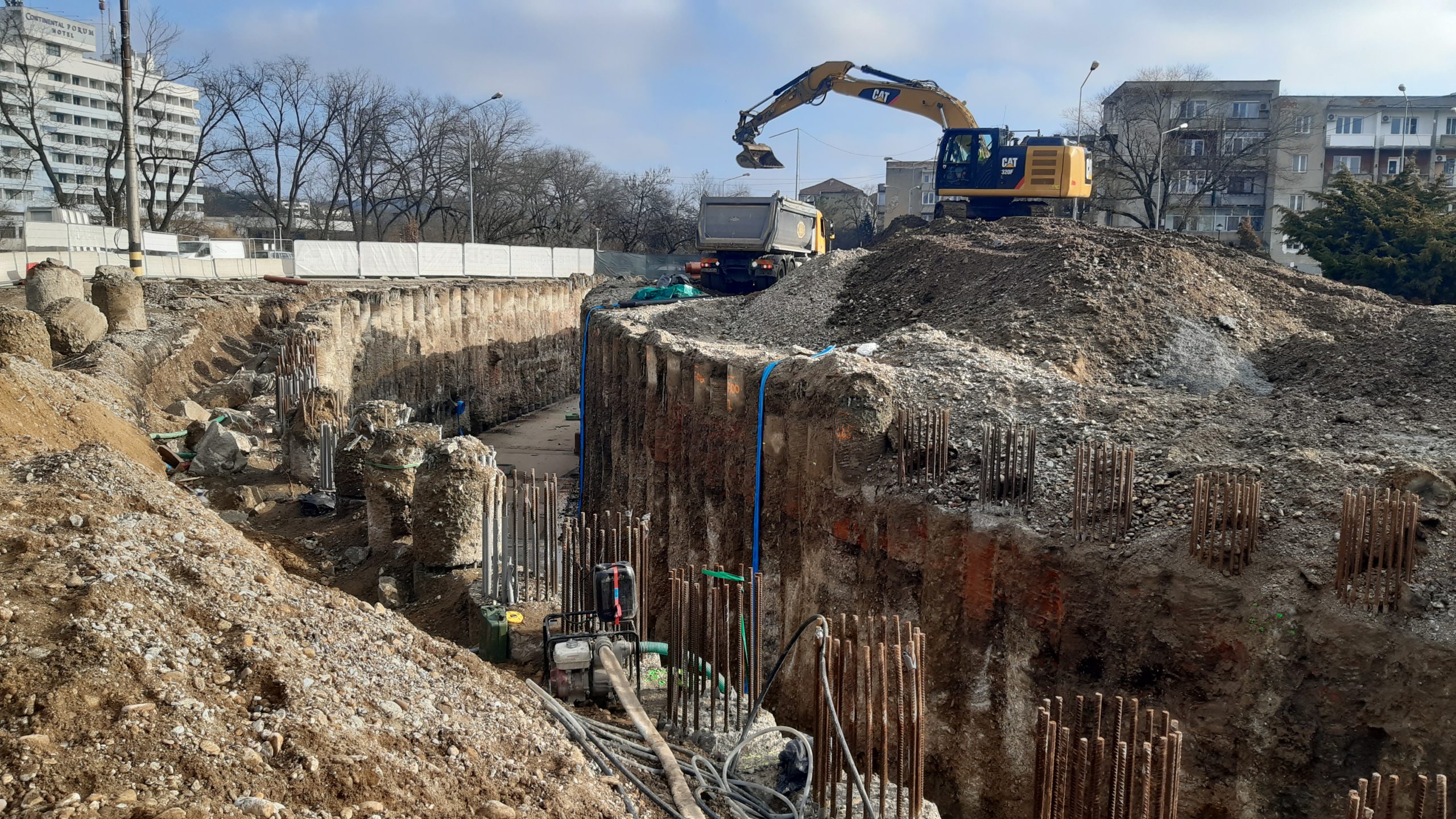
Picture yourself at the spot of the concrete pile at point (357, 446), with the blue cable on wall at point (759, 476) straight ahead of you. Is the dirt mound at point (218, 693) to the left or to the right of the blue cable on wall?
right

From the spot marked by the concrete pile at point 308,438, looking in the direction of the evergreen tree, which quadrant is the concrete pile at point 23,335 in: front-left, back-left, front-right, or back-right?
back-left

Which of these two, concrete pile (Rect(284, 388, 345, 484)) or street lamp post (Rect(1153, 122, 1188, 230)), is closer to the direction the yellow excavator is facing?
the concrete pile

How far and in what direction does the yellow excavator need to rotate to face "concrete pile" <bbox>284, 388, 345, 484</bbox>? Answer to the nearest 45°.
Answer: approximately 45° to its left

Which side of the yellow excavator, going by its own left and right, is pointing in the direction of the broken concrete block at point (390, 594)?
left

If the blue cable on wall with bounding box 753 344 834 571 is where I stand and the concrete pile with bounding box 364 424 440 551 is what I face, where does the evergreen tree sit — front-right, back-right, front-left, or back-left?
back-right

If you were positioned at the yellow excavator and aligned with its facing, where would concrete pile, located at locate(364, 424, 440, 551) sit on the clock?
The concrete pile is roughly at 10 o'clock from the yellow excavator.

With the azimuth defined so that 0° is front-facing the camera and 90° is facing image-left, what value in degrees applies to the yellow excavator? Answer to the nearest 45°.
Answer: approximately 90°

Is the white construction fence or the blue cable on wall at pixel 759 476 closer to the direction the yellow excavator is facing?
the white construction fence

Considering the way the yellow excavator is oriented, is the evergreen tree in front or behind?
behind

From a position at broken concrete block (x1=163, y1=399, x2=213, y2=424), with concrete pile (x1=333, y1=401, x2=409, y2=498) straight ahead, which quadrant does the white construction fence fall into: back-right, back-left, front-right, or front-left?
back-left

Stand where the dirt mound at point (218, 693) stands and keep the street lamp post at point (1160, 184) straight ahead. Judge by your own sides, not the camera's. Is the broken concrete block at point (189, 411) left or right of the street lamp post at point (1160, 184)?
left
